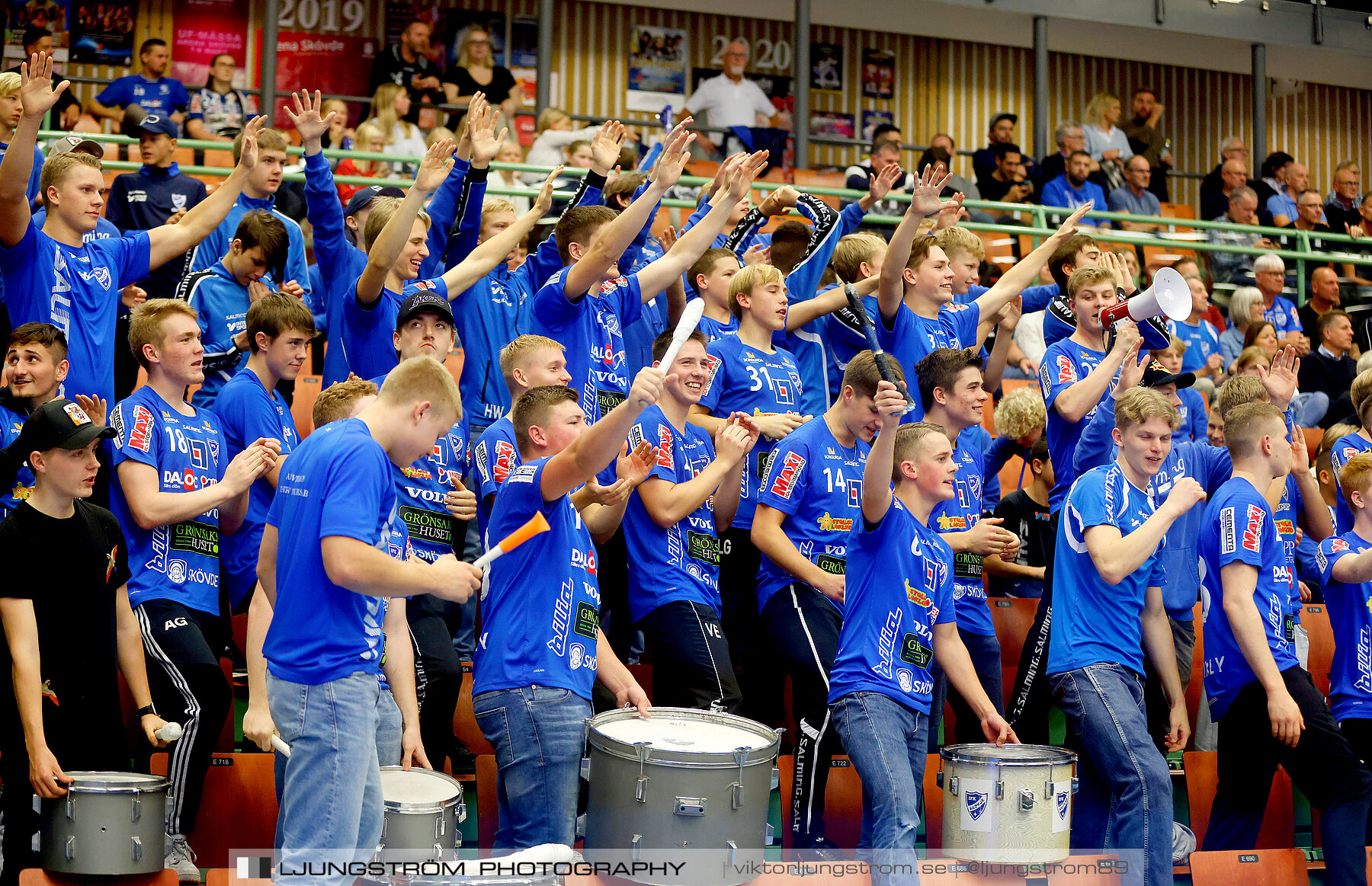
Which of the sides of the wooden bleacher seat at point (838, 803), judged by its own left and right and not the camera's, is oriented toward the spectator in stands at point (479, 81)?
back

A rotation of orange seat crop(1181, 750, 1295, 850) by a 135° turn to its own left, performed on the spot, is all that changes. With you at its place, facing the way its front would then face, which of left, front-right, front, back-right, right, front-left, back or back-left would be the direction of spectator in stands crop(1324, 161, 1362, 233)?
front-left

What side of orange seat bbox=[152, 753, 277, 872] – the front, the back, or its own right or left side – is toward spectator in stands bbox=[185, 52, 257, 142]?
back

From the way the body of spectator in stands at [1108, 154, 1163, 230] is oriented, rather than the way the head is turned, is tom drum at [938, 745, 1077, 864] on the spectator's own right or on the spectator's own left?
on the spectator's own right

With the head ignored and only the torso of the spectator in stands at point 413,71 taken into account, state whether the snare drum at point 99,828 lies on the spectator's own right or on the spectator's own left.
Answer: on the spectator's own right

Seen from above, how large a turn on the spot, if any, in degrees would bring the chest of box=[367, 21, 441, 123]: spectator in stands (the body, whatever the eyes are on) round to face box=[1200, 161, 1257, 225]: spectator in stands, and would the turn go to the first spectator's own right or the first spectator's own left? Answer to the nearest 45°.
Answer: approximately 45° to the first spectator's own left

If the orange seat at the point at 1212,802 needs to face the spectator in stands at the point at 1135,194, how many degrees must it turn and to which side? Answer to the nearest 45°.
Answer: approximately 180°

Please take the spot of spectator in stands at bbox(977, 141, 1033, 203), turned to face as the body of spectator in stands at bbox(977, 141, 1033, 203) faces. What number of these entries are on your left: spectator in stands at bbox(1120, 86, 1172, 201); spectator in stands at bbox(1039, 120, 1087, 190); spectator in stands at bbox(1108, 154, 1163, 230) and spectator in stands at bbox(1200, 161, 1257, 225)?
4
